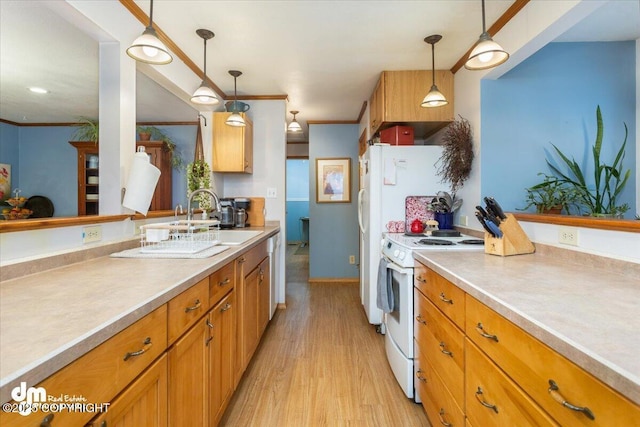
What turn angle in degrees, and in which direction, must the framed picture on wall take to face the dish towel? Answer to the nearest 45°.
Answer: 0° — it already faces it

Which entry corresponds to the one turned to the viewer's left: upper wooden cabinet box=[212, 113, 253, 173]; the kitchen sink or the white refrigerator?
the white refrigerator

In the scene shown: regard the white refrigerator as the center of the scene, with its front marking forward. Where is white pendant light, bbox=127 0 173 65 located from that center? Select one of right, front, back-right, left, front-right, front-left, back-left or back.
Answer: front-left

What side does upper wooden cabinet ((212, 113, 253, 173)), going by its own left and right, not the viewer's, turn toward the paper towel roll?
right

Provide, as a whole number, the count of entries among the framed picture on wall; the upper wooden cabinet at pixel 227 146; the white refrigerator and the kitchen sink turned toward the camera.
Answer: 1

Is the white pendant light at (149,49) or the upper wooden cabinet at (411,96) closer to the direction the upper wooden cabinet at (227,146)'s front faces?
the upper wooden cabinet

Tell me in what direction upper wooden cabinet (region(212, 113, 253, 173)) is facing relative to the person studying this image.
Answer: facing to the right of the viewer

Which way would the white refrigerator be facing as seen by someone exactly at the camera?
facing to the left of the viewer

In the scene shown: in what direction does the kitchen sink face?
to the viewer's right

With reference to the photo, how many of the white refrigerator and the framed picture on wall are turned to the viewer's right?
0

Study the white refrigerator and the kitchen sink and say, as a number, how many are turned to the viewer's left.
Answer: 1

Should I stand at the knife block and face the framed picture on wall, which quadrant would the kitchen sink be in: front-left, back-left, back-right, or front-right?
front-left

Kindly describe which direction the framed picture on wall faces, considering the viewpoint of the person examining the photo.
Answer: facing the viewer

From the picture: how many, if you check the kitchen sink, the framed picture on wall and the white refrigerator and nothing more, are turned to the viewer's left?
1
